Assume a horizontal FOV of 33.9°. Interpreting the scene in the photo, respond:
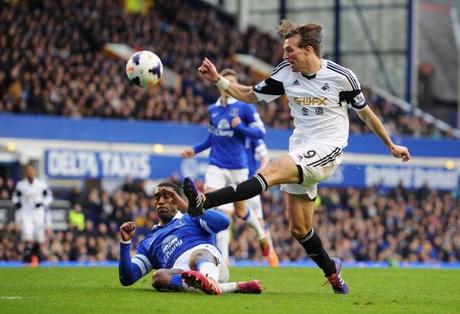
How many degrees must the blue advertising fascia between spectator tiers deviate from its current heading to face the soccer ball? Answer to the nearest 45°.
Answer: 0° — it already faces it

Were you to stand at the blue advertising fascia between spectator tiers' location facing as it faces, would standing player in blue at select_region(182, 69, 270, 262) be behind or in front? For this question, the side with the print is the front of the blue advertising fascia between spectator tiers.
in front

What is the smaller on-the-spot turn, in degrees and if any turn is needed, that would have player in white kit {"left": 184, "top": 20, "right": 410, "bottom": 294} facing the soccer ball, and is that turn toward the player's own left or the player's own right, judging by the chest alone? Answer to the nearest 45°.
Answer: approximately 90° to the player's own right

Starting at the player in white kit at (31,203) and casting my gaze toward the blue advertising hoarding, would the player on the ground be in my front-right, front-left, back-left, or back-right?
back-right

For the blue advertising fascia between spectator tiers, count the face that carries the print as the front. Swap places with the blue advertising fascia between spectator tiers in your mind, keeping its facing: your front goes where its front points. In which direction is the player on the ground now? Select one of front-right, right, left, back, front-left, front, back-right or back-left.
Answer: front

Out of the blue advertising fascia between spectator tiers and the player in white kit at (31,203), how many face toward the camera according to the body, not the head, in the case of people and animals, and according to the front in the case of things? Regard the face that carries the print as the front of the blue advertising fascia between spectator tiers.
2

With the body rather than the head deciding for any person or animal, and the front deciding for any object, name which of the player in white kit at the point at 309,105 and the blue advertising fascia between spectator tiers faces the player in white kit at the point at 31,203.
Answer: the blue advertising fascia between spectator tiers

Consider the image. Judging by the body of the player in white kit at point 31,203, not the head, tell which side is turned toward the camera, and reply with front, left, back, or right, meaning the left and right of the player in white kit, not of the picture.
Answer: front

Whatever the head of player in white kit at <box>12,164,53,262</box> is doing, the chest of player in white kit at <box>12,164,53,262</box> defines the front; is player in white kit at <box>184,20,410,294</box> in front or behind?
in front

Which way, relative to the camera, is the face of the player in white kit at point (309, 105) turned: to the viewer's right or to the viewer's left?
to the viewer's left

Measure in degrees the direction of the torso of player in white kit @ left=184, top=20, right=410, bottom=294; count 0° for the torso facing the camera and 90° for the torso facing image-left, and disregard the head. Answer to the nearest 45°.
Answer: approximately 45°

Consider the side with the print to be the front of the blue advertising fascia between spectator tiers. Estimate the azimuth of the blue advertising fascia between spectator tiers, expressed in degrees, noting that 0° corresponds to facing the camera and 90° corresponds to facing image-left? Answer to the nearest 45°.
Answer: approximately 0°
